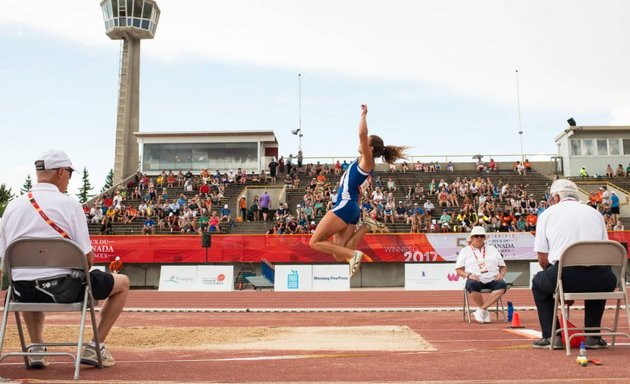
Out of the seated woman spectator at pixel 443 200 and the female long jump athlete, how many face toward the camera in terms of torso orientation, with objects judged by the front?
1

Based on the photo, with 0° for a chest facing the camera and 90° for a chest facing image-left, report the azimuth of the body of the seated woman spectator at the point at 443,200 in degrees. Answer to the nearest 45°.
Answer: approximately 0°

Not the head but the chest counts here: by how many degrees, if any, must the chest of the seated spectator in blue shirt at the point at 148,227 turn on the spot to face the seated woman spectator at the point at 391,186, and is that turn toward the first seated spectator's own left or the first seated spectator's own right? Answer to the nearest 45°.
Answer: approximately 90° to the first seated spectator's own left

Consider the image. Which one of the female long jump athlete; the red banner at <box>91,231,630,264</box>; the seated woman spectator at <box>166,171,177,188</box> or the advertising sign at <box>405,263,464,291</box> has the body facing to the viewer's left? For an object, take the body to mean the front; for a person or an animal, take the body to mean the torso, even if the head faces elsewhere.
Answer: the female long jump athlete

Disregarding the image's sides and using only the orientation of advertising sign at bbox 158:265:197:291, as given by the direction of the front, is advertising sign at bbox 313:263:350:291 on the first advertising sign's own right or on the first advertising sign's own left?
on the first advertising sign's own left

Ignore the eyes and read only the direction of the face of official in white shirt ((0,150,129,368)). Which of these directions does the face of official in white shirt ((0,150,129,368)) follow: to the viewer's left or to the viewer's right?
to the viewer's right

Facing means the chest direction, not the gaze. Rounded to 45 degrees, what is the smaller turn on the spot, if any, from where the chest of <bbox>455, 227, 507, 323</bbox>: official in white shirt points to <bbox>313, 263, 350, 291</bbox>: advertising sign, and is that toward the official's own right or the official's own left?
approximately 135° to the official's own right

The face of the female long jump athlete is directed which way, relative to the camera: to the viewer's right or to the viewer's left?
to the viewer's left
